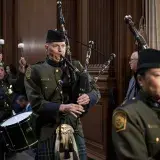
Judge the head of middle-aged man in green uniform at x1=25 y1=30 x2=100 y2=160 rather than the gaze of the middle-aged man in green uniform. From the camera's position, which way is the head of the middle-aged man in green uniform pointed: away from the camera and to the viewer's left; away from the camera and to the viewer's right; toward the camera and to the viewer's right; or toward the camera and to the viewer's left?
toward the camera and to the viewer's right

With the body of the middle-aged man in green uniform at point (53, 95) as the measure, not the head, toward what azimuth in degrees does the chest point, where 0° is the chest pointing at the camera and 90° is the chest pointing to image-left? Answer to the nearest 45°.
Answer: approximately 315°
